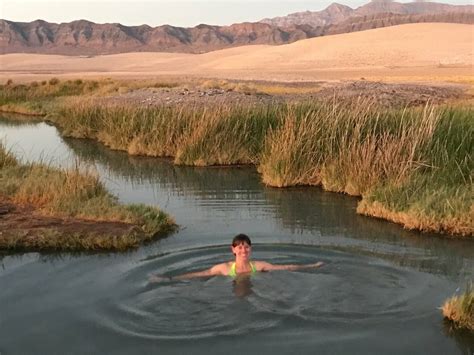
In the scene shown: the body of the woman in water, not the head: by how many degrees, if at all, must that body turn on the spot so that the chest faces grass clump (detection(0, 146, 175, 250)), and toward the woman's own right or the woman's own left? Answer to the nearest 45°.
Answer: approximately 135° to the woman's own right

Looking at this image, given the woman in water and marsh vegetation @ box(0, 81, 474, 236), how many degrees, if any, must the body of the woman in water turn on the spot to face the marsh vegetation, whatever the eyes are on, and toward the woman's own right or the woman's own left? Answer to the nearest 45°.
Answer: approximately 180°

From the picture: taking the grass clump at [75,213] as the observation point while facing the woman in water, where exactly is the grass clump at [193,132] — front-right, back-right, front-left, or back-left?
back-left

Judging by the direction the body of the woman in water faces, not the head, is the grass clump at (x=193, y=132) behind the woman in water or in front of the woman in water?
behind

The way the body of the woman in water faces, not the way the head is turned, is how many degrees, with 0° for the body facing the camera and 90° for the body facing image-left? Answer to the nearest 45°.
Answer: approximately 0°

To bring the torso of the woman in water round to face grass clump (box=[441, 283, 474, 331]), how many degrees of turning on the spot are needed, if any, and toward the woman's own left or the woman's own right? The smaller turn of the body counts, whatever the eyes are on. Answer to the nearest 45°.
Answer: approximately 45° to the woman's own left
